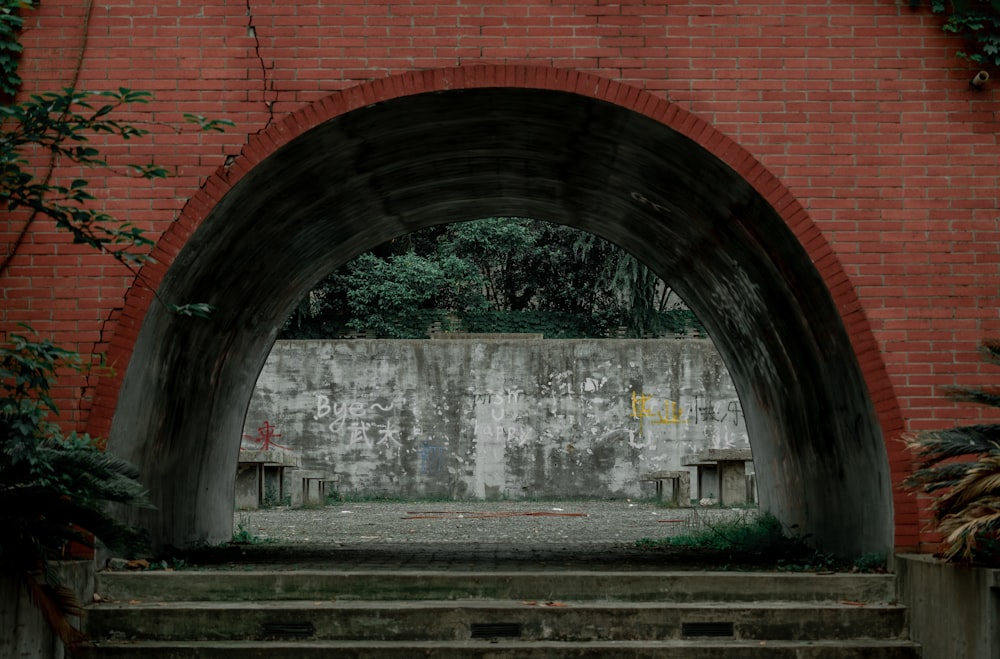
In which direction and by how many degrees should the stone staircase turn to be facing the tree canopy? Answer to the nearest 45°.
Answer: approximately 180°

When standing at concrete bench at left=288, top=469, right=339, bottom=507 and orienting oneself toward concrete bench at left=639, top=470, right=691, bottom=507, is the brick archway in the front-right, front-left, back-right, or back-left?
front-right

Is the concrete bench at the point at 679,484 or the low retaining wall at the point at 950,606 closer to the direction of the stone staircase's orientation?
the low retaining wall

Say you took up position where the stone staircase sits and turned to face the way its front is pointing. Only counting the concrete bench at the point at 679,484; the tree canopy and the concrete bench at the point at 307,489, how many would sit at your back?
3

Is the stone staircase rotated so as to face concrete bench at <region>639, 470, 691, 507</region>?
no

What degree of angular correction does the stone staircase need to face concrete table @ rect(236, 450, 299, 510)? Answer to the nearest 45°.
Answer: approximately 180°

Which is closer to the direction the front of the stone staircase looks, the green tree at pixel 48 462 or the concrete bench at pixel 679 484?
the green tree

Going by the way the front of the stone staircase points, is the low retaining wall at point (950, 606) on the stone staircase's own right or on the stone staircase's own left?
on the stone staircase's own left

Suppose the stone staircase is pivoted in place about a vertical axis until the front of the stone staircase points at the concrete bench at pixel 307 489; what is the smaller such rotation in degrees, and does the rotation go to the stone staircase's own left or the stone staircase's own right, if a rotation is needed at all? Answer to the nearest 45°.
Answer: approximately 180°

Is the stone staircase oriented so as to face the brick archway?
no

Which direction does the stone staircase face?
toward the camera

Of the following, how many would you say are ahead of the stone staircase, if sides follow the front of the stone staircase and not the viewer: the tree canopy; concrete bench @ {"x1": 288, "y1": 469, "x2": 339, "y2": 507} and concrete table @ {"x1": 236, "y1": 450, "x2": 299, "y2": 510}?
0
